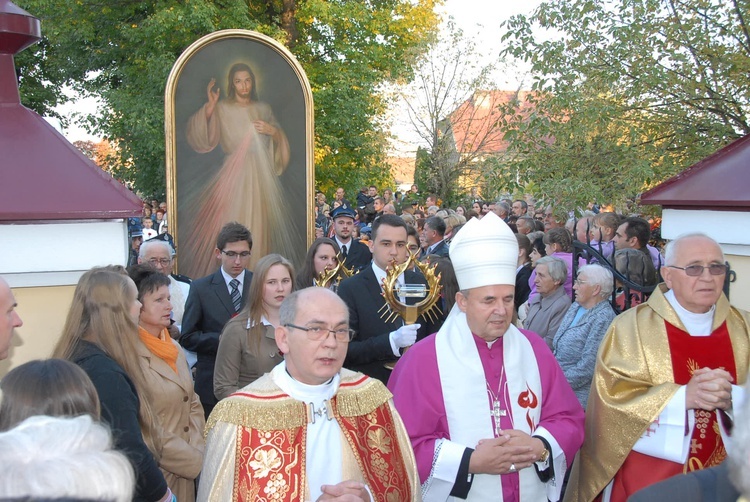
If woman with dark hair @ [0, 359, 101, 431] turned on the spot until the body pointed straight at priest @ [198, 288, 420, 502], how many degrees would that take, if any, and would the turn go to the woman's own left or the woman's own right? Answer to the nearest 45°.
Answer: approximately 90° to the woman's own right

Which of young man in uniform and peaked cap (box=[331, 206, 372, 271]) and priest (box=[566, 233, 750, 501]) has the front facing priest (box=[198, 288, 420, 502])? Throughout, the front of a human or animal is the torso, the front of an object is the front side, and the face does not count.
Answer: the young man in uniform and peaked cap

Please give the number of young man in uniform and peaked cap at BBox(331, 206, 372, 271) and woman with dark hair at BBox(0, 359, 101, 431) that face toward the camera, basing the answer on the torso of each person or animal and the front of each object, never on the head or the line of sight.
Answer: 1

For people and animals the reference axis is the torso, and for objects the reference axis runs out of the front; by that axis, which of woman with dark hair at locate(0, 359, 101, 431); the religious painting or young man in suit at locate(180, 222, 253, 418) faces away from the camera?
the woman with dark hair

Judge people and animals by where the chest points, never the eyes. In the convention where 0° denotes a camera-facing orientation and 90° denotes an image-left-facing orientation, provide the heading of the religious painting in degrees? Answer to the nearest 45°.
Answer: approximately 0°

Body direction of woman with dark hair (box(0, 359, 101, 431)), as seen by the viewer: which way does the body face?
away from the camera

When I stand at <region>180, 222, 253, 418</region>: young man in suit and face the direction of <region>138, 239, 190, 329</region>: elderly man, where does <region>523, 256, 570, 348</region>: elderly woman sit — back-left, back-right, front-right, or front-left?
back-right

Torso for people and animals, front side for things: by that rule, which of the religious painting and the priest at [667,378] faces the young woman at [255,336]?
the religious painting

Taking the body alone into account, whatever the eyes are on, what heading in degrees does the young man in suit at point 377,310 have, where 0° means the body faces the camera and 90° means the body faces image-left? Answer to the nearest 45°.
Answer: approximately 315°

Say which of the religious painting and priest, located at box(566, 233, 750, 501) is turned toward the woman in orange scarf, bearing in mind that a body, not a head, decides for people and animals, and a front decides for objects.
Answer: the religious painting

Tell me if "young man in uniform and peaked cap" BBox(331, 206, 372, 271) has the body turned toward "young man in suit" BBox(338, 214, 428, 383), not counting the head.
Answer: yes

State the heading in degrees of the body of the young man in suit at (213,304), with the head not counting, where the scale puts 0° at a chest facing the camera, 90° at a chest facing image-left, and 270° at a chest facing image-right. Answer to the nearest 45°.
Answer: approximately 315°
